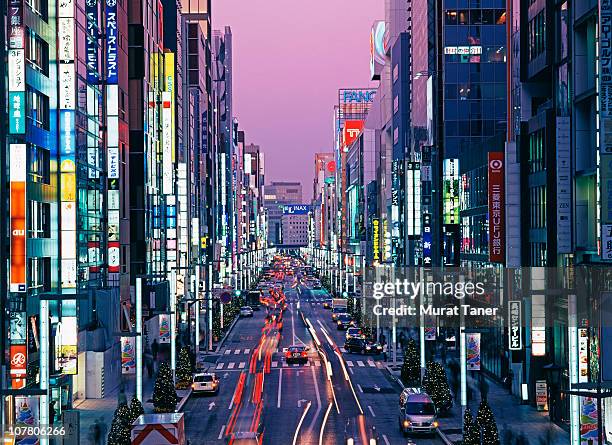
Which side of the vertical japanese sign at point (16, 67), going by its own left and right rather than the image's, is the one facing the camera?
front

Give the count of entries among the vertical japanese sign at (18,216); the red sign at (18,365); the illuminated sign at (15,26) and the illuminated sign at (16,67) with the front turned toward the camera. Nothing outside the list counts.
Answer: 4

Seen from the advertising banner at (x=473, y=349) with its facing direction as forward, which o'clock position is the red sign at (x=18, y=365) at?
The red sign is roughly at 2 o'clock from the advertising banner.

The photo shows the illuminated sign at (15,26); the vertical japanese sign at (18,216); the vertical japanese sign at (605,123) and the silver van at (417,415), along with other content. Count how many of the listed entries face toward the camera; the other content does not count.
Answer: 4

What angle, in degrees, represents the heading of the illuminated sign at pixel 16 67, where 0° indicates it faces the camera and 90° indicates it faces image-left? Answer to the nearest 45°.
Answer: approximately 0°

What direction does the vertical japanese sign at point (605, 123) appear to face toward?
toward the camera

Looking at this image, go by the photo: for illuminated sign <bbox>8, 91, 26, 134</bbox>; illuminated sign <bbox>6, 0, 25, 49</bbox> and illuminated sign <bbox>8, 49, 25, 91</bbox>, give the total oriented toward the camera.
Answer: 3

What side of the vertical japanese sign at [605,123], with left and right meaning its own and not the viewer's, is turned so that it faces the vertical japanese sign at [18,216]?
right

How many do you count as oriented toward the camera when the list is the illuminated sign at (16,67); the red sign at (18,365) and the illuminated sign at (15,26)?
3

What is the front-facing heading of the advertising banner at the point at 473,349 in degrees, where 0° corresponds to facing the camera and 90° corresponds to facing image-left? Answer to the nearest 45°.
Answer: approximately 0°

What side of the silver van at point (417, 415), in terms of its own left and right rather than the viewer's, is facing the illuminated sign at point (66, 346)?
right
